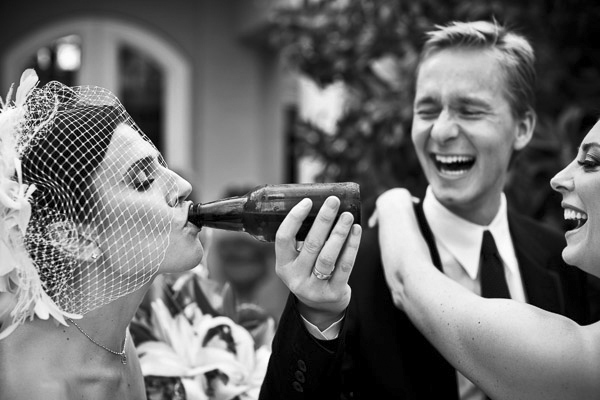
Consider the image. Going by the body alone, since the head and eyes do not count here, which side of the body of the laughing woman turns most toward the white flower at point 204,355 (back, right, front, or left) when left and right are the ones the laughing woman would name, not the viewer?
front

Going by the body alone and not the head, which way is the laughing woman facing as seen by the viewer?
to the viewer's left

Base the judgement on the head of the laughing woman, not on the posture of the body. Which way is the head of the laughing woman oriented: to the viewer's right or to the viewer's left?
to the viewer's left
